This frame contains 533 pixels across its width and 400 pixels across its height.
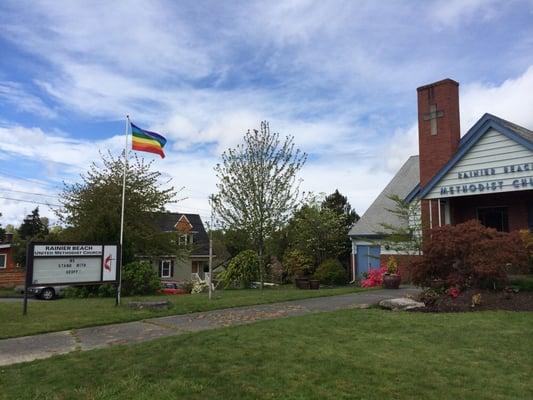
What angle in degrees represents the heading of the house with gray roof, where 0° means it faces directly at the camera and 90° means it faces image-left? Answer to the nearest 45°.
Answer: approximately 0°

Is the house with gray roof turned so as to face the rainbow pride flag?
yes

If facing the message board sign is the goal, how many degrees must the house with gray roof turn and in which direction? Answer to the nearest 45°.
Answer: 0° — it already faces it
